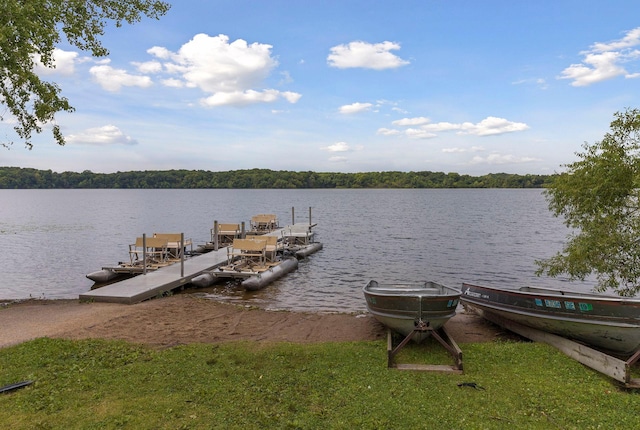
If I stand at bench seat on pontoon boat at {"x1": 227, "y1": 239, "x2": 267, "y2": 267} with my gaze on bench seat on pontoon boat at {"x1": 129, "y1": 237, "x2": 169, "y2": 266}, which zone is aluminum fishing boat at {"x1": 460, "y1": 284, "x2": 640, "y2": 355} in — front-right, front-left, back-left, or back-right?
back-left

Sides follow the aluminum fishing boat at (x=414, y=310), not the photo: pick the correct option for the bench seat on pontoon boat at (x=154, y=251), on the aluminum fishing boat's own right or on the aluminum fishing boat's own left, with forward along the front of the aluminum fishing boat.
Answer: on the aluminum fishing boat's own right

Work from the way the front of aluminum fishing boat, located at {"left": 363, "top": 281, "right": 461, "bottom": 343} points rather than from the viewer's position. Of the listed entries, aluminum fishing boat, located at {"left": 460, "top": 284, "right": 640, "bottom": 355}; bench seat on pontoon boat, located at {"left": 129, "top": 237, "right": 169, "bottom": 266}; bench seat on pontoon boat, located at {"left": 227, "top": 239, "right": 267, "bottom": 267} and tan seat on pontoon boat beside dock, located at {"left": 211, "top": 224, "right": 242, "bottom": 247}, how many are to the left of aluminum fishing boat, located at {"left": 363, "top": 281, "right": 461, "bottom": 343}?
1

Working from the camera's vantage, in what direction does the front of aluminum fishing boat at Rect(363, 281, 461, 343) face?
facing the viewer

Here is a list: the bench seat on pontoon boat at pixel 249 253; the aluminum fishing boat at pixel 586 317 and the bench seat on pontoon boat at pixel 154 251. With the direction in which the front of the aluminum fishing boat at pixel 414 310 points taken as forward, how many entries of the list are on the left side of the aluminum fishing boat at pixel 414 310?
1
